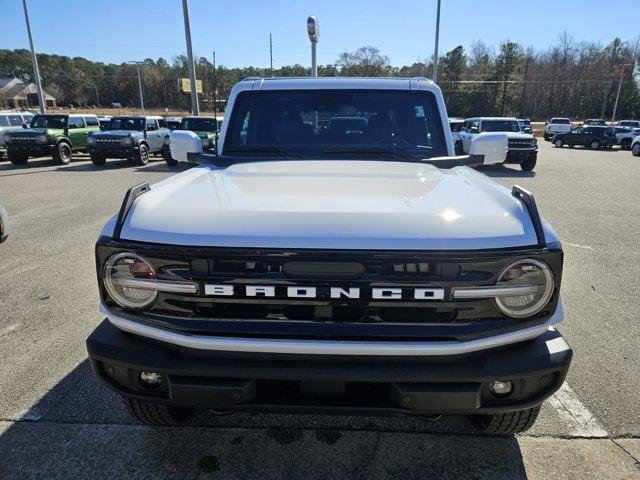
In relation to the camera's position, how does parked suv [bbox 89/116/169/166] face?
facing the viewer and to the left of the viewer

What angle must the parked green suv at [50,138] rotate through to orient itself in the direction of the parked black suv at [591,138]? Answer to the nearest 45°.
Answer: approximately 135° to its left

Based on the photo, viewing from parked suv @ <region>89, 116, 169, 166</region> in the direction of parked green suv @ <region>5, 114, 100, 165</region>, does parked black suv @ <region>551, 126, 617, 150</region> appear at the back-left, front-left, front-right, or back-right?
back-right

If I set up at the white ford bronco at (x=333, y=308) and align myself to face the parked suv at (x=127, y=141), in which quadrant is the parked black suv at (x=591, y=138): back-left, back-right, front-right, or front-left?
front-right

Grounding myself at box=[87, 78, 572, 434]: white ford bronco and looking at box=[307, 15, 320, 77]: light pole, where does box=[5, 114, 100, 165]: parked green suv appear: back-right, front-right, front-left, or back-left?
front-left

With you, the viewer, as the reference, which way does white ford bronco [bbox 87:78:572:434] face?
facing the viewer

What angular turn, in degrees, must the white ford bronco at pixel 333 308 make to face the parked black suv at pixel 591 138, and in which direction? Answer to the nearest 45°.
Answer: approximately 135° to its left

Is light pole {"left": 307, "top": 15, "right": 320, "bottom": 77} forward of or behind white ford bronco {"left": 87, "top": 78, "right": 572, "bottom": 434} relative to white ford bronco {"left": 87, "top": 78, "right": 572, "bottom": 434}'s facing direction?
behind

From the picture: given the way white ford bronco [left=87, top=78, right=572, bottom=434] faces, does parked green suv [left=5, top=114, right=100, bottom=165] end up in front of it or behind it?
behind

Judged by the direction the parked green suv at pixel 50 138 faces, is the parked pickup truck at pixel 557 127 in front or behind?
behind

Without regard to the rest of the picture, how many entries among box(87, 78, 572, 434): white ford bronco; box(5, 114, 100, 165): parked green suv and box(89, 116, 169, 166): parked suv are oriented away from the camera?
0
